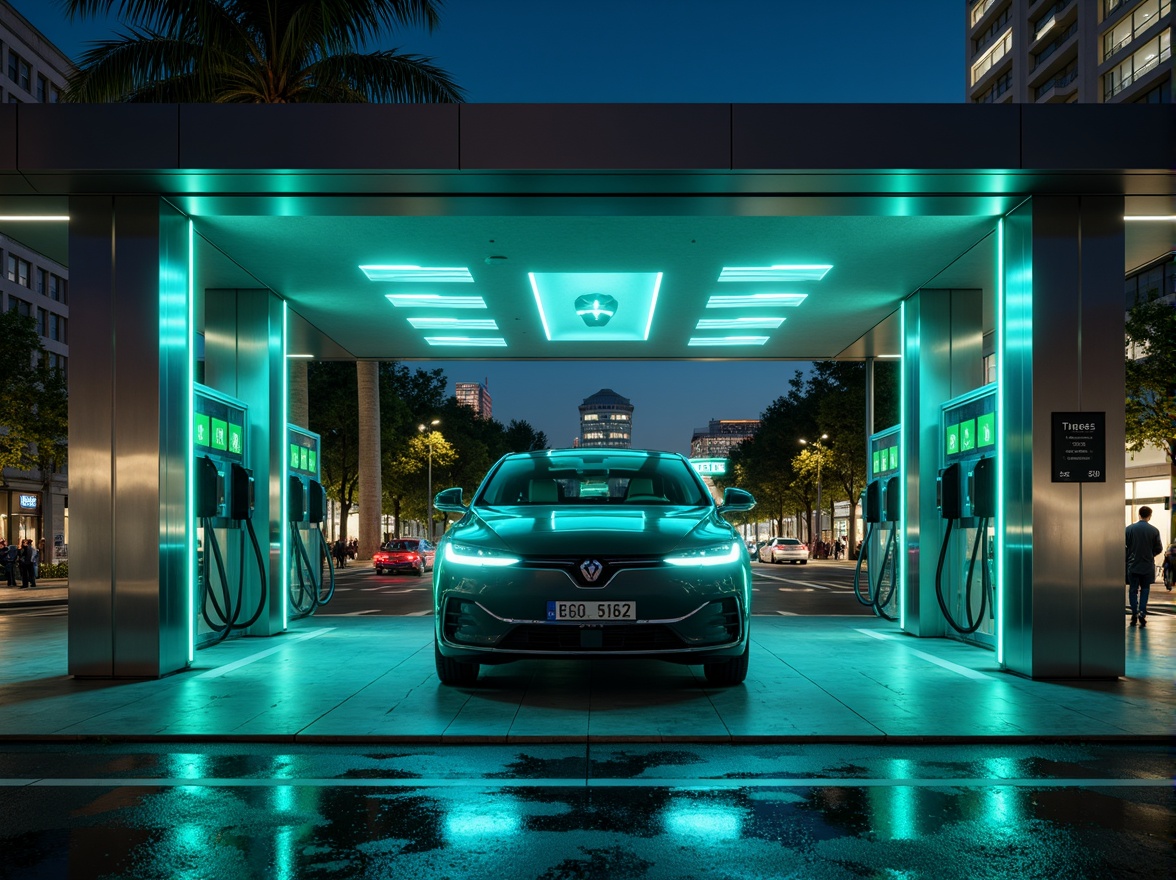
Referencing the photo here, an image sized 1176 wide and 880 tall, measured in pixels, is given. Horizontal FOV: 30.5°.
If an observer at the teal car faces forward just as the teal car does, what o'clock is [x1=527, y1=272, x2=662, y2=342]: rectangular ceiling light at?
The rectangular ceiling light is roughly at 6 o'clock from the teal car.

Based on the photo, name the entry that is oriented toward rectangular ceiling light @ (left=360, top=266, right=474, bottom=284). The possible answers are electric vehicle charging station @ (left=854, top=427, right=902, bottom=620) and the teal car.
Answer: the electric vehicle charging station

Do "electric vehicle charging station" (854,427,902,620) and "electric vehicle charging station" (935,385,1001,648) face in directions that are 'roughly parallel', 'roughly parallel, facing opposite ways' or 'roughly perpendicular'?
roughly parallel

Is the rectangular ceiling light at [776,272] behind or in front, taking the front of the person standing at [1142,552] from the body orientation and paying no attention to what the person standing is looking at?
behind

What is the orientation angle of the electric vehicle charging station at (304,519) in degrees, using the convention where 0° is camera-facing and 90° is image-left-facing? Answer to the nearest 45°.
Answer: approximately 315°

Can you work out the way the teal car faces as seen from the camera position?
facing the viewer

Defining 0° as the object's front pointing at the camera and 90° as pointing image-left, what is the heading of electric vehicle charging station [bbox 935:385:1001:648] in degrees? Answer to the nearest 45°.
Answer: approximately 45°

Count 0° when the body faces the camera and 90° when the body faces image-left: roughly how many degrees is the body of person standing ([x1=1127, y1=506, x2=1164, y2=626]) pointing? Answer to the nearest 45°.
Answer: approximately 180°

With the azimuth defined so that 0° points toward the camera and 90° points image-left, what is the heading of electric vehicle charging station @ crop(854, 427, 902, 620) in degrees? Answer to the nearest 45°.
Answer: approximately 45°

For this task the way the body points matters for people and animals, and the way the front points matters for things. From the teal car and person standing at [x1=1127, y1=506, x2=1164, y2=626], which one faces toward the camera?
the teal car

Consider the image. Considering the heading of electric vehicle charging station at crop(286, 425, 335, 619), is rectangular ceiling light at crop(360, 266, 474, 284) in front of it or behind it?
in front
